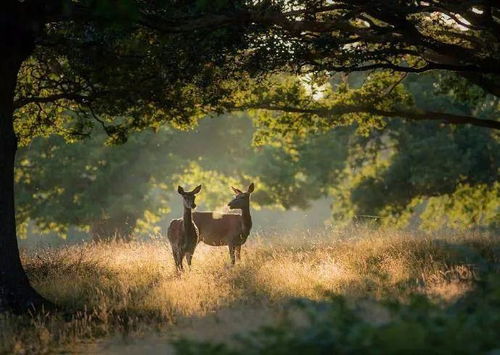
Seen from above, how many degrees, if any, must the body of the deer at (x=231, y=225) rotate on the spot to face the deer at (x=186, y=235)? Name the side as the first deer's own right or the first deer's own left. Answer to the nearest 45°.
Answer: approximately 135° to the first deer's own right

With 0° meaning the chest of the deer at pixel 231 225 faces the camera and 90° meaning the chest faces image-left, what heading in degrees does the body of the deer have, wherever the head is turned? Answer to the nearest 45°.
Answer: approximately 270°

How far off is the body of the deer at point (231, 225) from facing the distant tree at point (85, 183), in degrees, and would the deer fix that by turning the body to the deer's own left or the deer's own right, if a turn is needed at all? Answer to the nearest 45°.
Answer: approximately 90° to the deer's own left
